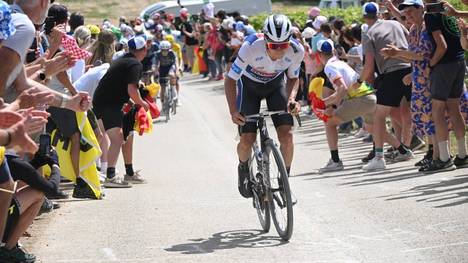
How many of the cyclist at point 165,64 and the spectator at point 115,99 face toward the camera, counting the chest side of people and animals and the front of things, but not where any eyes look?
1

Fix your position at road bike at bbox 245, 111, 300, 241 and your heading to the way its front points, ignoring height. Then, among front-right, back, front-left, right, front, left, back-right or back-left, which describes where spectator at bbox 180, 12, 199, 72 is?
back

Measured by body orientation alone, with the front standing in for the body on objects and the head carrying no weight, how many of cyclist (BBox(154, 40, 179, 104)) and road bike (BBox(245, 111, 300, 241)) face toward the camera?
2

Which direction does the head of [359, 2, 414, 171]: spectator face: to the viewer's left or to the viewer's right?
to the viewer's left

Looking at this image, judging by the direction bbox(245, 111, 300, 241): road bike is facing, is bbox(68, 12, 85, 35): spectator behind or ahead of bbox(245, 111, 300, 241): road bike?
behind

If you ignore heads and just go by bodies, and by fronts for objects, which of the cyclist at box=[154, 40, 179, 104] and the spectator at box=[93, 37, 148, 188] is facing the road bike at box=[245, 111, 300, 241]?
the cyclist

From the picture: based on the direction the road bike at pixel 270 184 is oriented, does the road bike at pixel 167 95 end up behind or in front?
behind

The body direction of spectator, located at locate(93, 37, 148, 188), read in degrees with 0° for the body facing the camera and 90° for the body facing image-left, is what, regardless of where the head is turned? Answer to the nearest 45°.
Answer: approximately 225°
